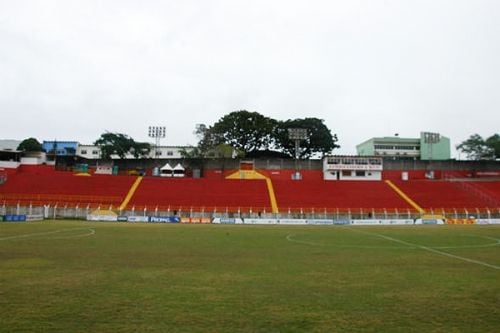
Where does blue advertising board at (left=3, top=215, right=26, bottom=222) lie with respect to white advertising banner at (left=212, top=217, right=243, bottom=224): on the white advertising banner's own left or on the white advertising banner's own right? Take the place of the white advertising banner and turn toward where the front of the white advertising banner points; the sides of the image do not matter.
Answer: on the white advertising banner's own right

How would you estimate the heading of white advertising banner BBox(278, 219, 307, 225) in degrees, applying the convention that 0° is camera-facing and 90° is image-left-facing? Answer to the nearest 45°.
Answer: approximately 0°

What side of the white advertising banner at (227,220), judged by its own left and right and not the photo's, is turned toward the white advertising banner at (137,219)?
right

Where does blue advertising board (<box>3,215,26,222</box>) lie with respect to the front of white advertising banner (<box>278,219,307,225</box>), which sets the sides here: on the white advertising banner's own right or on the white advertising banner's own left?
on the white advertising banner's own right

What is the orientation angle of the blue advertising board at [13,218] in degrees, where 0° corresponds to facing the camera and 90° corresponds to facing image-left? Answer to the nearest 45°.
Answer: approximately 0°

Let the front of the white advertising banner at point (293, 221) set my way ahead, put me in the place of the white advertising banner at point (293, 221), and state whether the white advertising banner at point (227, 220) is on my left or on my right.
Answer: on my right

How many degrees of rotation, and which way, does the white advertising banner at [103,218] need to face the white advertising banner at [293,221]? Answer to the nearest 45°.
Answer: approximately 90° to its left
